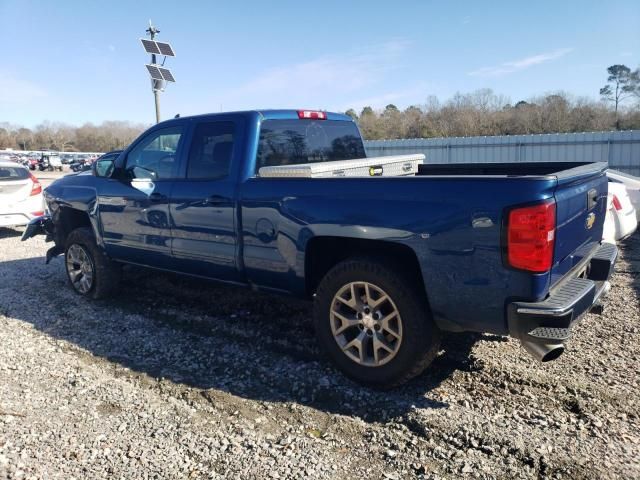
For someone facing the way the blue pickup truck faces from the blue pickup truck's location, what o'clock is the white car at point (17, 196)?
The white car is roughly at 12 o'clock from the blue pickup truck.

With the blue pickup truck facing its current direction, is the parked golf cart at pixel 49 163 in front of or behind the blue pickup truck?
in front

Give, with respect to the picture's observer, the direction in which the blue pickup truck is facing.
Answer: facing away from the viewer and to the left of the viewer

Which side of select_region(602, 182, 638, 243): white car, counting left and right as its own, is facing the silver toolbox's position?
left

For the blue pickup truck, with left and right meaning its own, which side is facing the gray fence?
right

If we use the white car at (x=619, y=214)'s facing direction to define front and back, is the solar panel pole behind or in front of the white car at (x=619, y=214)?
in front

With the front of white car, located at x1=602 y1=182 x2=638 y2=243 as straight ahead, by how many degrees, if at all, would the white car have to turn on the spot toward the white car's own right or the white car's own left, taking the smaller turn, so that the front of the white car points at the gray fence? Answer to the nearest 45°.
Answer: approximately 45° to the white car's own right

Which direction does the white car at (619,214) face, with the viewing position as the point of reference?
facing away from the viewer and to the left of the viewer

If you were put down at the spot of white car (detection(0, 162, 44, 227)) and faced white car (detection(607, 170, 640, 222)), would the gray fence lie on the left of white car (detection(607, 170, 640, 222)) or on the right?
left

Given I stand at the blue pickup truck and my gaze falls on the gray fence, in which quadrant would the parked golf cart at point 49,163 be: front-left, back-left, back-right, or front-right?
front-left

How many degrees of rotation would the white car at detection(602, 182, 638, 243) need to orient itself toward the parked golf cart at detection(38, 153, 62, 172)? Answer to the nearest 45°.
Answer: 0° — it already faces it

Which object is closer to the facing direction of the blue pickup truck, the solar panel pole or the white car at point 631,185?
the solar panel pole
